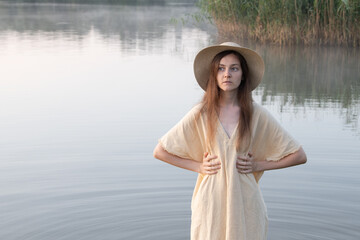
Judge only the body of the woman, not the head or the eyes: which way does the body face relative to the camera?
toward the camera
